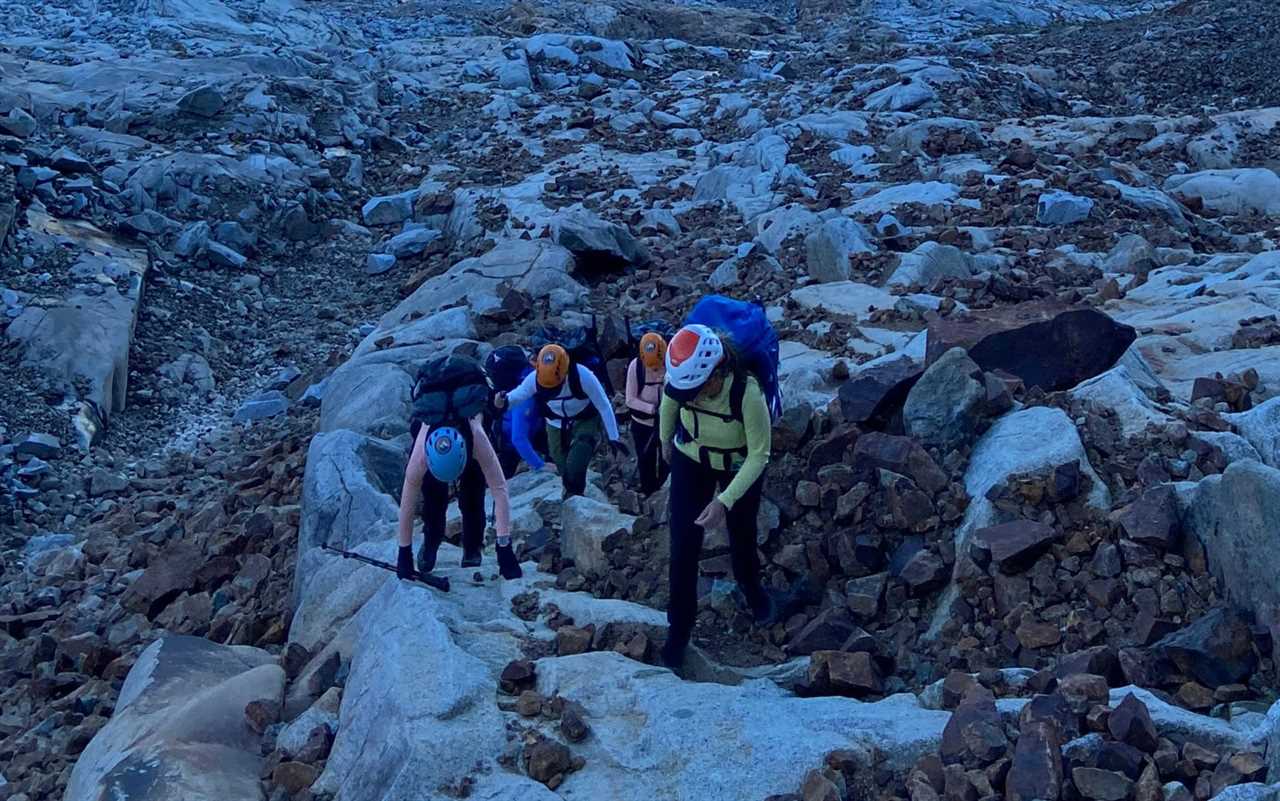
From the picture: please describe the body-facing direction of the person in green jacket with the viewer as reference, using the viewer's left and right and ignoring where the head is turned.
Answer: facing the viewer and to the left of the viewer

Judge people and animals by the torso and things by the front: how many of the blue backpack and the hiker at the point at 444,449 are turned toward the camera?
1

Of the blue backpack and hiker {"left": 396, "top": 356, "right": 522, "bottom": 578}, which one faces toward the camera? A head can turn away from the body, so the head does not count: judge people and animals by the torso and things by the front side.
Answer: the hiker

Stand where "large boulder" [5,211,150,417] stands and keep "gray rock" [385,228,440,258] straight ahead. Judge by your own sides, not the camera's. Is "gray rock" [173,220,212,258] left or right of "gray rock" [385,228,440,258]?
left

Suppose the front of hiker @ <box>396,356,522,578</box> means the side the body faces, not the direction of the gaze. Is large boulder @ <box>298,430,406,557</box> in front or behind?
behind

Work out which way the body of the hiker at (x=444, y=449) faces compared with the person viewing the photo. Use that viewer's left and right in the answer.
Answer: facing the viewer

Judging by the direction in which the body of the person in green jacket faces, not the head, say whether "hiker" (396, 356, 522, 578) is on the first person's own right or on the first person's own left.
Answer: on the first person's own right

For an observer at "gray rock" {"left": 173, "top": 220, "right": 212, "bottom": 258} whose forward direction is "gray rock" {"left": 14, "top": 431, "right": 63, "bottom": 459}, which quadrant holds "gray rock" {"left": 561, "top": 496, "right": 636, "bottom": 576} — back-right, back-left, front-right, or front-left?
front-left

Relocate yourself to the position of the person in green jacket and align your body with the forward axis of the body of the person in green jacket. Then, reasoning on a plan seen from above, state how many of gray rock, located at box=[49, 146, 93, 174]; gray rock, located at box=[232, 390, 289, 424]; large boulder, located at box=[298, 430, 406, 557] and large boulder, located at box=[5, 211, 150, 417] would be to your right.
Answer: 4

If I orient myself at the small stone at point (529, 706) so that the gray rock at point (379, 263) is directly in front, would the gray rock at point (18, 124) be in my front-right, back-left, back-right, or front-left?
front-left

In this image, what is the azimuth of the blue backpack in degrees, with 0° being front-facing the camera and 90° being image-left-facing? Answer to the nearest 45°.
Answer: approximately 225°
